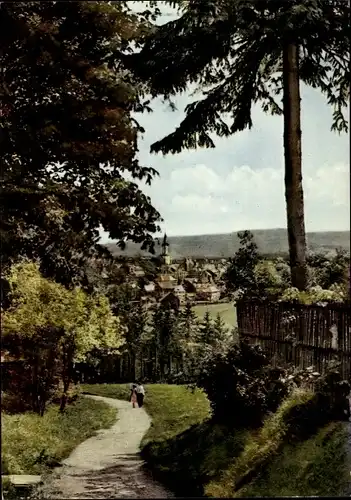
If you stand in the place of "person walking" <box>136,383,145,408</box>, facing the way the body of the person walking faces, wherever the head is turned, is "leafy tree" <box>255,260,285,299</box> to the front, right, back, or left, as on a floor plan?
right

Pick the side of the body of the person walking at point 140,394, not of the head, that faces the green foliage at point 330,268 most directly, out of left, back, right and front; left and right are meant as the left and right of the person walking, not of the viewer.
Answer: right

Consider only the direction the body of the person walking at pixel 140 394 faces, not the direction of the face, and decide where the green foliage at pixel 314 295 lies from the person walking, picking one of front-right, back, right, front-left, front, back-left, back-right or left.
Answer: right

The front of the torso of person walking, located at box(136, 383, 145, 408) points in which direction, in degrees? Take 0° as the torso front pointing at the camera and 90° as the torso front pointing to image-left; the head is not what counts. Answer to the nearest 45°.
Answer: approximately 180°
